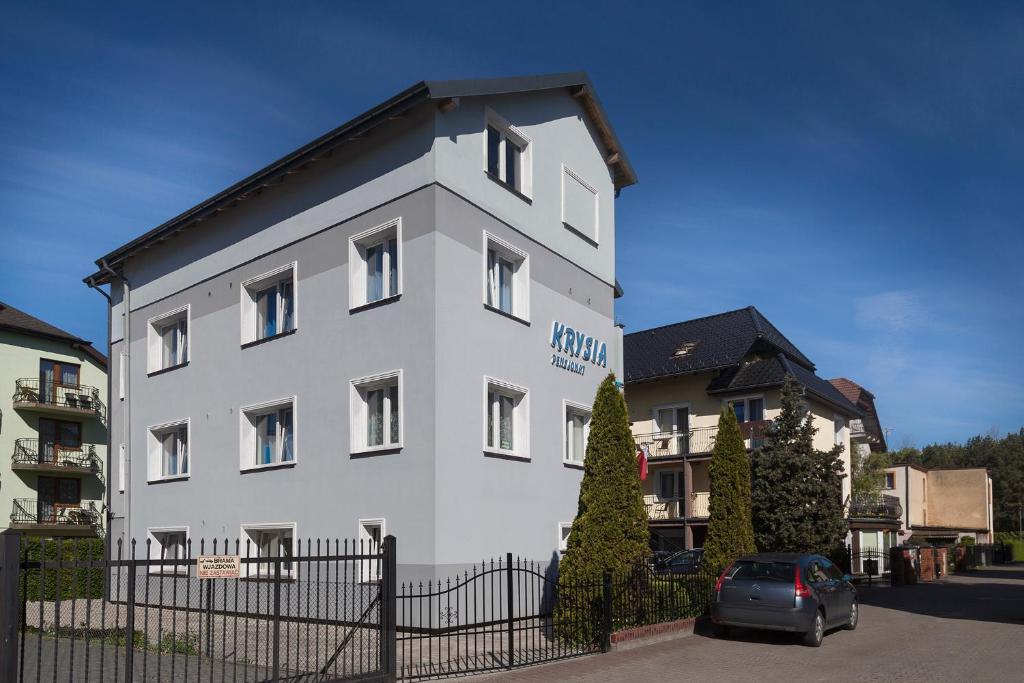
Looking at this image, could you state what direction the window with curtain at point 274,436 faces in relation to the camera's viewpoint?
facing the viewer and to the left of the viewer

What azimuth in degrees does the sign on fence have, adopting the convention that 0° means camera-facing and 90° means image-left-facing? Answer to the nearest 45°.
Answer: approximately 0°

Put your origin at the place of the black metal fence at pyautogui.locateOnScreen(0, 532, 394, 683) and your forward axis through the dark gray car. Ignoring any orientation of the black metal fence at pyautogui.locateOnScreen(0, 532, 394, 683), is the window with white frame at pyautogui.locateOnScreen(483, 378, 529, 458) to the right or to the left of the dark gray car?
left

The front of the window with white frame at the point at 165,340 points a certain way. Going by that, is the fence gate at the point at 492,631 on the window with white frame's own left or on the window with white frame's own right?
on the window with white frame's own left

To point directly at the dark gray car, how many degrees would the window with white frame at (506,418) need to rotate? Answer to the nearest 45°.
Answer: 0° — it already faces it

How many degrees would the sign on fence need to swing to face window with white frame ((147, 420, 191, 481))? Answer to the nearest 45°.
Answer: approximately 180°

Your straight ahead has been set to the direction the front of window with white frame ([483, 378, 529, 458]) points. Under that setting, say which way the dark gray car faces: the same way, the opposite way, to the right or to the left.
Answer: to the left

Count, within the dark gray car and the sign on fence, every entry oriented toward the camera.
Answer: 1

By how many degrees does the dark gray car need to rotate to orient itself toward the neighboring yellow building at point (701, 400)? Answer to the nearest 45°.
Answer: approximately 45° to its left
